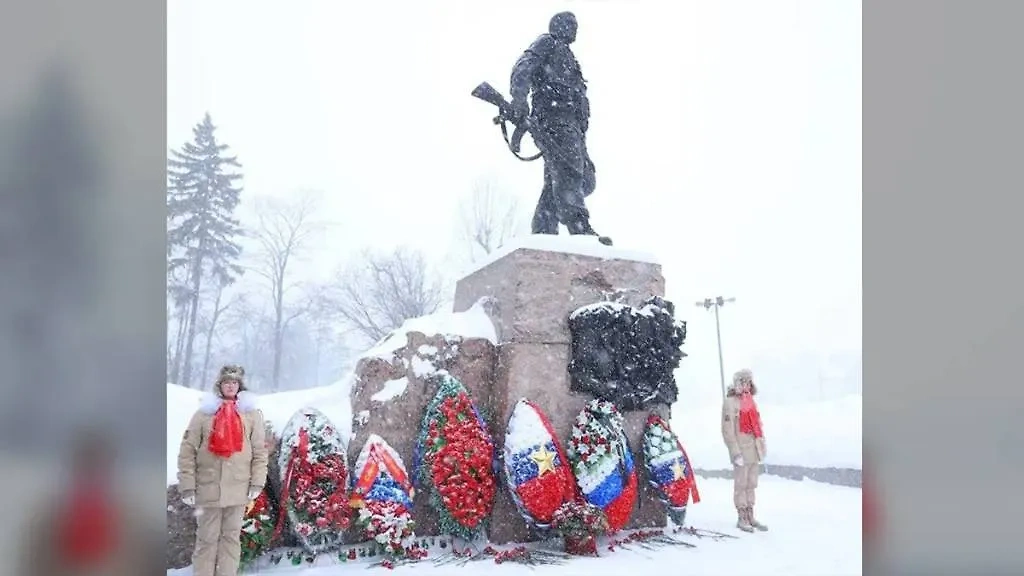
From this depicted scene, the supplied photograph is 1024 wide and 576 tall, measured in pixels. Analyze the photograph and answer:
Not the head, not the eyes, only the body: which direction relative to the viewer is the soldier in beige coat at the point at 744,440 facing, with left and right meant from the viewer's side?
facing the viewer and to the right of the viewer

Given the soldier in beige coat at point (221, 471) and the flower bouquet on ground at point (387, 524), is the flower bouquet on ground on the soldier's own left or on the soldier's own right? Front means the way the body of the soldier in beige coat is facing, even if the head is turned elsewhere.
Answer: on the soldier's own left

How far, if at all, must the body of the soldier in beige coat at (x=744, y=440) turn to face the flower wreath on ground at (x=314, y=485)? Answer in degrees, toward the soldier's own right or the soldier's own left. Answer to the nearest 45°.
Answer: approximately 90° to the soldier's own right

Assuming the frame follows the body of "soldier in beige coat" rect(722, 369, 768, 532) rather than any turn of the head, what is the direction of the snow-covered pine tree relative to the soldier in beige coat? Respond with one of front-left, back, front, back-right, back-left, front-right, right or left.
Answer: back

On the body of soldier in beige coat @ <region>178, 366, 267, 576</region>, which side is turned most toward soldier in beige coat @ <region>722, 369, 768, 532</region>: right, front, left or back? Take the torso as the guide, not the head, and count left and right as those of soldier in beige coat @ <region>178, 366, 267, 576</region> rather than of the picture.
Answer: left

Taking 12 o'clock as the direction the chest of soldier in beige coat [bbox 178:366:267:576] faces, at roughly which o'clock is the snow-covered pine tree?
The snow-covered pine tree is roughly at 6 o'clock from the soldier in beige coat.

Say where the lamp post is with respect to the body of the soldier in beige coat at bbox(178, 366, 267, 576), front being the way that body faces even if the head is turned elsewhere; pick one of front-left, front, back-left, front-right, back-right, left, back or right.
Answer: back-left
